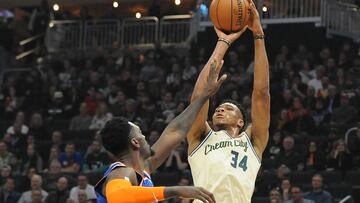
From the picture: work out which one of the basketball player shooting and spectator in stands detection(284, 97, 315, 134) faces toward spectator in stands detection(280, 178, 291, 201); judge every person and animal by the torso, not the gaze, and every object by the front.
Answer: spectator in stands detection(284, 97, 315, 134)

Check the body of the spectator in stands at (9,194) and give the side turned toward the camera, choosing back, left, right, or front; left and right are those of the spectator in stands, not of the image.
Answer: front

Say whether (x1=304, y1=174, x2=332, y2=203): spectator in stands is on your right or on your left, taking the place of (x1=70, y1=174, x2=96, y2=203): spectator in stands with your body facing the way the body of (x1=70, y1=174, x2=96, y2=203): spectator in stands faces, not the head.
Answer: on your left

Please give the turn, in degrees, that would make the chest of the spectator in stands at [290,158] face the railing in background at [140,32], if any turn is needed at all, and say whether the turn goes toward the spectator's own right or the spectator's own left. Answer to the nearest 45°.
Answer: approximately 135° to the spectator's own right

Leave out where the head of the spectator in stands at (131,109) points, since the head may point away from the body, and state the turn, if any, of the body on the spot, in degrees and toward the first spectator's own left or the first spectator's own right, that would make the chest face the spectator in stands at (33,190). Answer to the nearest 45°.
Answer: approximately 45° to the first spectator's own right

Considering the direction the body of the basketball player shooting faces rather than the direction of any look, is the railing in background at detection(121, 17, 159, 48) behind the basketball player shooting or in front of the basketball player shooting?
behind

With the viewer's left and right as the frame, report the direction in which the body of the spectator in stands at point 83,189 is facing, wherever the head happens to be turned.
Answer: facing the viewer

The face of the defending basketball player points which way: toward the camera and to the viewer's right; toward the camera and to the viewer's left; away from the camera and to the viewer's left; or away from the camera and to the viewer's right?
away from the camera and to the viewer's right

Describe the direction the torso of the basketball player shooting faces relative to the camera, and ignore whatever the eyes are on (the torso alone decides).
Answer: toward the camera

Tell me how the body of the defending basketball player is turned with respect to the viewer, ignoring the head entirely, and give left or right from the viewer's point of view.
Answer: facing to the right of the viewer

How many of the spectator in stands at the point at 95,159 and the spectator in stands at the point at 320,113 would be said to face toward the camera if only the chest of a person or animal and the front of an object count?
2

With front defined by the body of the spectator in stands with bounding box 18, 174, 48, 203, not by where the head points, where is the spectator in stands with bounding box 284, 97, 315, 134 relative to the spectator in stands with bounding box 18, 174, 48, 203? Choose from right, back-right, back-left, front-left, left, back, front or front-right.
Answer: left

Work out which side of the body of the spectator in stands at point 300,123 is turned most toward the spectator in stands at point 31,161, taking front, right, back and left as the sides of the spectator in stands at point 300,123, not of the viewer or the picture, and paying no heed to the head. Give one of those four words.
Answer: right
